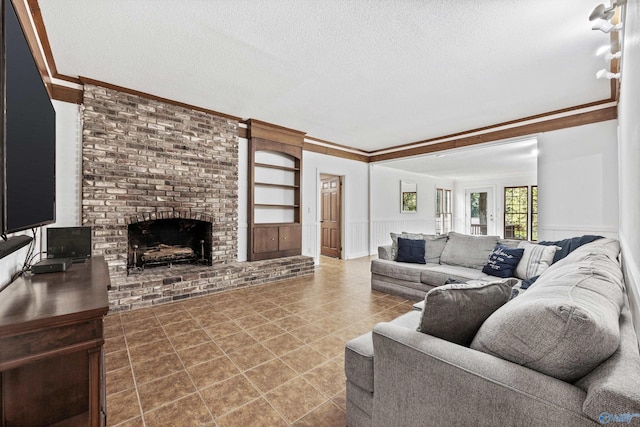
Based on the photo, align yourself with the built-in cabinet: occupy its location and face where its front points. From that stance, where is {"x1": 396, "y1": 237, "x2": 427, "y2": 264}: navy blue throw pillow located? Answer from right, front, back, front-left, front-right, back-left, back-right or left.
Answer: front

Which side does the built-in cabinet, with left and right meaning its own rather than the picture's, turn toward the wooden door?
left

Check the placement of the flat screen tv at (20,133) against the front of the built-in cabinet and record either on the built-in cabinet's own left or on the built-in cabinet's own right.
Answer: on the built-in cabinet's own right

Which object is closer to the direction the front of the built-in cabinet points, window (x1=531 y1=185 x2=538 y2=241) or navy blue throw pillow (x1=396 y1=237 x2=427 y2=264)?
the navy blue throw pillow

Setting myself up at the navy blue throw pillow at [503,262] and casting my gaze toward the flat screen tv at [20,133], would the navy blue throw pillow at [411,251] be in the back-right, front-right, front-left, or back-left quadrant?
front-right

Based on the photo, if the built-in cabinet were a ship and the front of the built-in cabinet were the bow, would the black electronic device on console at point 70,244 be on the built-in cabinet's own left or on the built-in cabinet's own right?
on the built-in cabinet's own right

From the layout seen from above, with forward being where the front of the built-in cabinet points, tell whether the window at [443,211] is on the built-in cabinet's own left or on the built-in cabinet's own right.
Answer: on the built-in cabinet's own left

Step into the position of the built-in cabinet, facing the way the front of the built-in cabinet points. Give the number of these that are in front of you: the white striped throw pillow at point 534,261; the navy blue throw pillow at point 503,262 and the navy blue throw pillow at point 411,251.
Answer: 3

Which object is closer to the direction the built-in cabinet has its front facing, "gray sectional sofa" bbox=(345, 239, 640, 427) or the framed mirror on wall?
the gray sectional sofa

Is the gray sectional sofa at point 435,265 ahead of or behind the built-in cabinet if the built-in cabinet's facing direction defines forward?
ahead

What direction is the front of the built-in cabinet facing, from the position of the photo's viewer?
facing the viewer and to the right of the viewer
